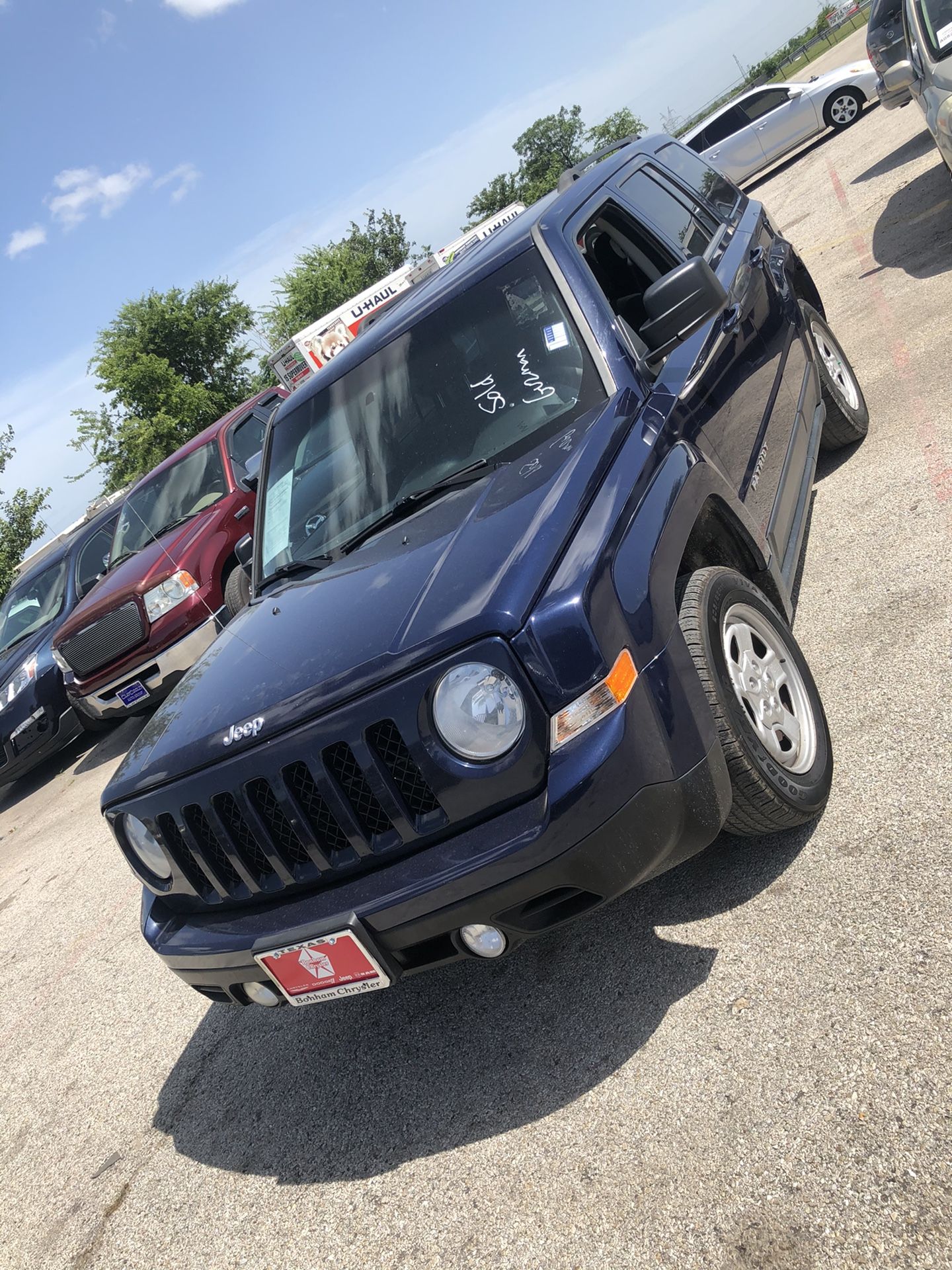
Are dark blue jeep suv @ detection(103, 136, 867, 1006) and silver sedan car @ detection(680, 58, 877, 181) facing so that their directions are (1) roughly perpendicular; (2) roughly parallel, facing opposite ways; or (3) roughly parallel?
roughly perpendicular

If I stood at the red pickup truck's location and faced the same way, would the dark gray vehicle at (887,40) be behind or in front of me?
behind

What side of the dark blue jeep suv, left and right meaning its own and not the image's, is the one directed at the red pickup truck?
right

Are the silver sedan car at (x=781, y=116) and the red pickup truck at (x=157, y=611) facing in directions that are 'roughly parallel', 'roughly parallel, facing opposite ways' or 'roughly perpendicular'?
roughly perpendicular

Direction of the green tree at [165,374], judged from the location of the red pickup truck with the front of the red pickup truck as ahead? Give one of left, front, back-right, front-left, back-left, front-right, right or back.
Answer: back-right

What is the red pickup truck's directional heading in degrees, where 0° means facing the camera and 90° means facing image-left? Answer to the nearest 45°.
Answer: approximately 45°

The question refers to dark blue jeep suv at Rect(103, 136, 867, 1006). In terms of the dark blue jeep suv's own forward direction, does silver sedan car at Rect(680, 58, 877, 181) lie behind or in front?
behind
